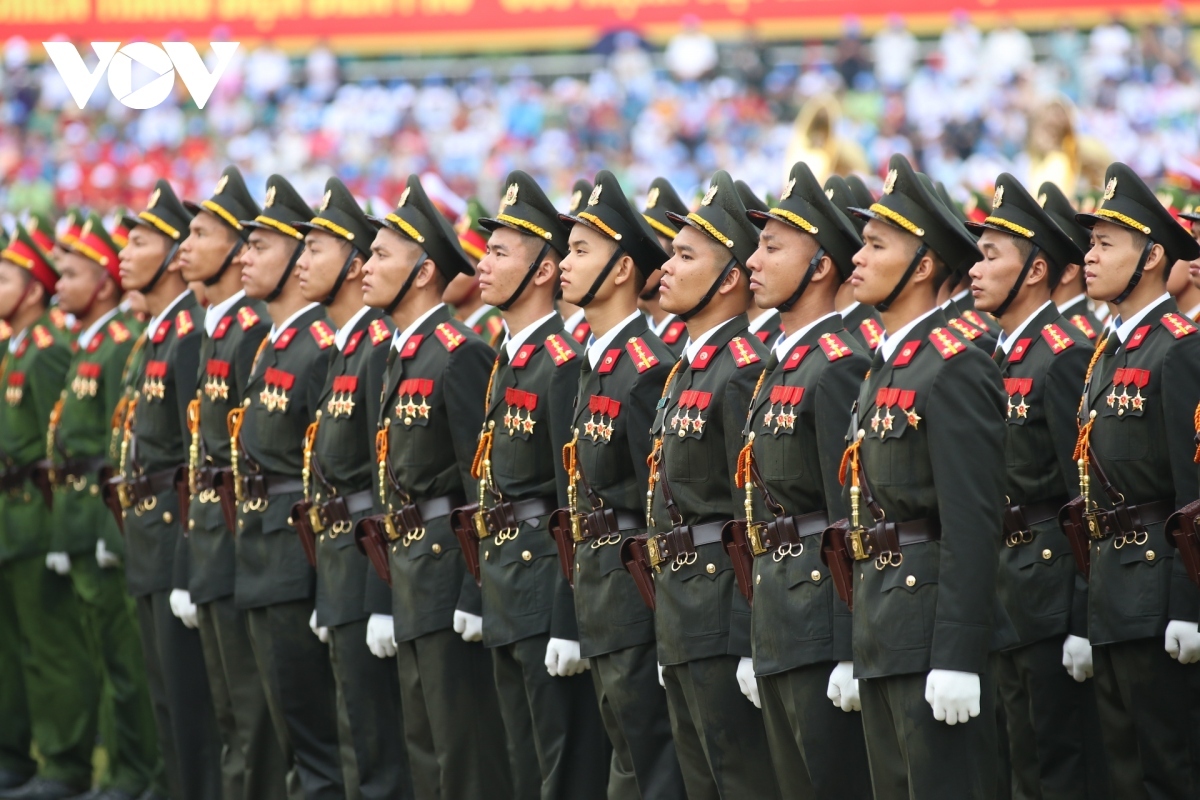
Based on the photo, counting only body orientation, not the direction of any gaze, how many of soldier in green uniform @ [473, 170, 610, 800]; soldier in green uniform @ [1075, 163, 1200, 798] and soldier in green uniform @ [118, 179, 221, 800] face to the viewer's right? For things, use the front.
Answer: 0

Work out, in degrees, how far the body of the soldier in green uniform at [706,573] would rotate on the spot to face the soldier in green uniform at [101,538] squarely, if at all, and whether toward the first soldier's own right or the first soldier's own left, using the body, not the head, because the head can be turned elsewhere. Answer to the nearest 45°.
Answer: approximately 90° to the first soldier's own right

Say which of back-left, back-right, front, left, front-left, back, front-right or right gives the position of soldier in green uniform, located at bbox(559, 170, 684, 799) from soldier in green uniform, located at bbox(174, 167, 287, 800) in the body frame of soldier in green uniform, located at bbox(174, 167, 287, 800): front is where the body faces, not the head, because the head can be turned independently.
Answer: left

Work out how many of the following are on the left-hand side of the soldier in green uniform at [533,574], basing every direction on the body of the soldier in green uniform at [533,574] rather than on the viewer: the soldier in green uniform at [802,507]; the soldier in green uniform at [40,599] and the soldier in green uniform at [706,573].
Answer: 2

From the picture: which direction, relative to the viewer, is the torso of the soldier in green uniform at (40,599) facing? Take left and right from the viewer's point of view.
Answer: facing the viewer and to the left of the viewer

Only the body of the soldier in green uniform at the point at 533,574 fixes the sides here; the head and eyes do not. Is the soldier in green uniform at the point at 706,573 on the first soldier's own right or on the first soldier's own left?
on the first soldier's own left

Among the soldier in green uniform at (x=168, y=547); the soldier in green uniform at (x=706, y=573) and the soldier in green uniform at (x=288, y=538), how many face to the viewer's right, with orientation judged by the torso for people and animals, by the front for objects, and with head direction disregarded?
0

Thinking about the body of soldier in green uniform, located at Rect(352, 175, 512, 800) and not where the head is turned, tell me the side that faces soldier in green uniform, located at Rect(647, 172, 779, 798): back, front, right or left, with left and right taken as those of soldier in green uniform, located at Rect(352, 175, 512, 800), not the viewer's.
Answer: left

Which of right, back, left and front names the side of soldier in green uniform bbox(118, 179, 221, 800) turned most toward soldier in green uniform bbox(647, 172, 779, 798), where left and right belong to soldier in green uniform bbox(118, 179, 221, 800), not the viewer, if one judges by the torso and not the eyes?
left

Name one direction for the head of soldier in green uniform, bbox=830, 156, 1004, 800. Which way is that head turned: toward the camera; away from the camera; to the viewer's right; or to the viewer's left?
to the viewer's left
